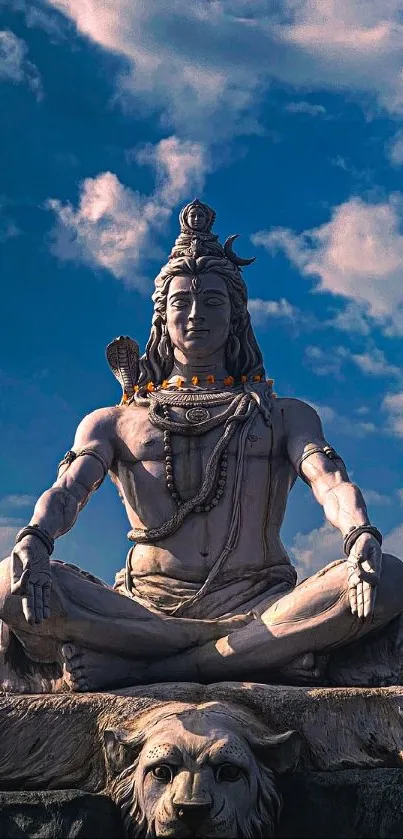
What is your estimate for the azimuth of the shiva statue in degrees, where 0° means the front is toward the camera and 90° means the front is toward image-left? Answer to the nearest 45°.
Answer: approximately 0°
